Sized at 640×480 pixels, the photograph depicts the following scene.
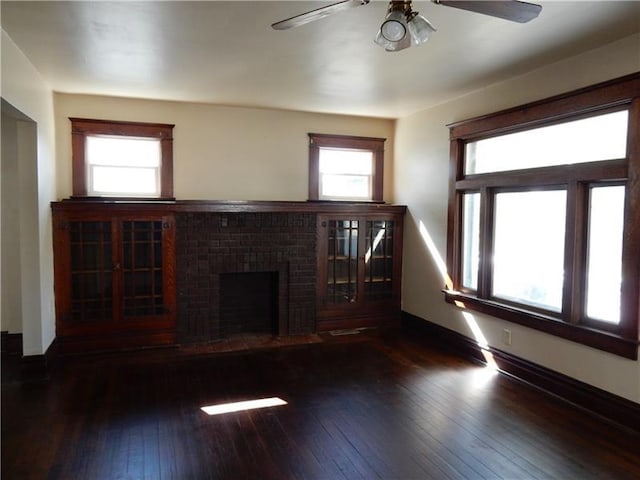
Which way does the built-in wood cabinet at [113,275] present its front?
toward the camera

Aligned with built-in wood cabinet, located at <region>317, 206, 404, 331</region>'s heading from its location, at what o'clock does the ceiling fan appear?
The ceiling fan is roughly at 12 o'clock from the built-in wood cabinet.

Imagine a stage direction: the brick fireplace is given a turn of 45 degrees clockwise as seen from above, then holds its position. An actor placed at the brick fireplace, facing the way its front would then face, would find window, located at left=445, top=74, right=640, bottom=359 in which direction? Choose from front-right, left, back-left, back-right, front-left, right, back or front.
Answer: left

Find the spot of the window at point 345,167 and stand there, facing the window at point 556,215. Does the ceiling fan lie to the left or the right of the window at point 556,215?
right

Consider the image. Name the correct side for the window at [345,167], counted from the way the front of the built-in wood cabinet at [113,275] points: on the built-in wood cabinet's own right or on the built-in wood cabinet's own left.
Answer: on the built-in wood cabinet's own left

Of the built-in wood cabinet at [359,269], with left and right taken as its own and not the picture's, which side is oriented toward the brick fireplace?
right

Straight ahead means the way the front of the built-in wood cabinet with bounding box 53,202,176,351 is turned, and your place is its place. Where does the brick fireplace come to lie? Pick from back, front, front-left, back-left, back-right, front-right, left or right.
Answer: left

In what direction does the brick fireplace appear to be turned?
toward the camera

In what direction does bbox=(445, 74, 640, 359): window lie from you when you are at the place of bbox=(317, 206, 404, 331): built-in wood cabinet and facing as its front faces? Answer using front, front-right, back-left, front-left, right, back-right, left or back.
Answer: front-left

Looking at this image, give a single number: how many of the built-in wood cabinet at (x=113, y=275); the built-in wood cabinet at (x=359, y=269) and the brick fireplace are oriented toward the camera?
3

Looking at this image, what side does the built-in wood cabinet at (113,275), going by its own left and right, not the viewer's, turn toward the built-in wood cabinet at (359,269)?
left

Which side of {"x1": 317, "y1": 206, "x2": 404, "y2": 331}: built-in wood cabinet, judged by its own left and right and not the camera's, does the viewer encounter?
front
